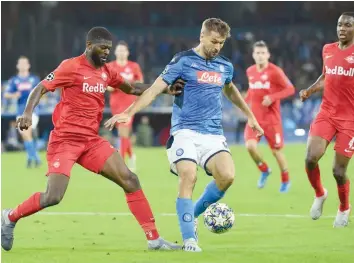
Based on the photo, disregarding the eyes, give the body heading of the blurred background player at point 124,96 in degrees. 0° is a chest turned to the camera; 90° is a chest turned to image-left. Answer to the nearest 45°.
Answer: approximately 0°

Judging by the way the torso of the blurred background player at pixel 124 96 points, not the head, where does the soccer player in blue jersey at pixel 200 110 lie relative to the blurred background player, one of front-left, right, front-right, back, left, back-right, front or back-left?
front

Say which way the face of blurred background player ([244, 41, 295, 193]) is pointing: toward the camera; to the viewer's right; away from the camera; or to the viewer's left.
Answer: toward the camera

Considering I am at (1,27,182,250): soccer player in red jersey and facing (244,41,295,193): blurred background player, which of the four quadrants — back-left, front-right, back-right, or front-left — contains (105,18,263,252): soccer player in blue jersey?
front-right

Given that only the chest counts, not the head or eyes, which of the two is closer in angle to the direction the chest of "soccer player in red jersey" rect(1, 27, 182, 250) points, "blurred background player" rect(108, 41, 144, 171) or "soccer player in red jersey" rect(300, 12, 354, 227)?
the soccer player in red jersey

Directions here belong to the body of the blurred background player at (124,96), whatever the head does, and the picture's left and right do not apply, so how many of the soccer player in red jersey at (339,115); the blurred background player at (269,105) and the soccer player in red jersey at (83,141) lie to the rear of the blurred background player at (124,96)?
0

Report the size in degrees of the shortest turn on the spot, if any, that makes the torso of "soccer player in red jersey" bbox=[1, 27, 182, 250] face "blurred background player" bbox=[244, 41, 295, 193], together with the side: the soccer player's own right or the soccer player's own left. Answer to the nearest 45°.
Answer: approximately 90° to the soccer player's own left

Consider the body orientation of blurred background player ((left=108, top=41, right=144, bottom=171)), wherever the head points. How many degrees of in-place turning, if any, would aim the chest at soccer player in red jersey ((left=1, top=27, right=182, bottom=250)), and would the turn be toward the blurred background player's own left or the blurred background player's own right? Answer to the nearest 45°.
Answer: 0° — they already face them
